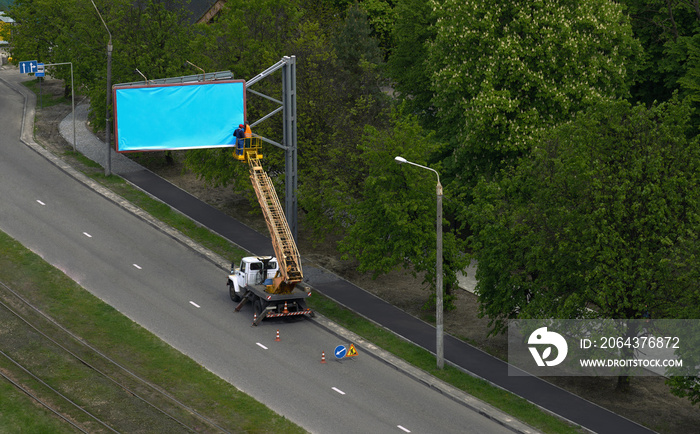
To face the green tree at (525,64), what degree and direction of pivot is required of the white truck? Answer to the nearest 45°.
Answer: approximately 90° to its right

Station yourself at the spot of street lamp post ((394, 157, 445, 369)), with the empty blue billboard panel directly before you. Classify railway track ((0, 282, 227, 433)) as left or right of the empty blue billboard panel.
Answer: left

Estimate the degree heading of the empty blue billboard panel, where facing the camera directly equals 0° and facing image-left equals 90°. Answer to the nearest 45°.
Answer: approximately 0°

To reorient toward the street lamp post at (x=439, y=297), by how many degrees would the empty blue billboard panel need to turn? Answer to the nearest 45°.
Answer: approximately 45° to its left

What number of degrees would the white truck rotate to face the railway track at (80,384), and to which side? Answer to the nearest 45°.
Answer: approximately 90° to its left

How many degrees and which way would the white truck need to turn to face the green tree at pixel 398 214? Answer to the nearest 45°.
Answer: approximately 135° to its right

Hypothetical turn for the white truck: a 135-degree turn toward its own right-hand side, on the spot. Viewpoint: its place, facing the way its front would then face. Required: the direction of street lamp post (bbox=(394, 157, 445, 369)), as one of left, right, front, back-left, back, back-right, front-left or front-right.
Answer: front-right

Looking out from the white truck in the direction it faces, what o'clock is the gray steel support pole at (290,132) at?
The gray steel support pole is roughly at 2 o'clock from the white truck.

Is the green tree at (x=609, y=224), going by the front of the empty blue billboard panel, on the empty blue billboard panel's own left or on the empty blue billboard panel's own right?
on the empty blue billboard panel's own left

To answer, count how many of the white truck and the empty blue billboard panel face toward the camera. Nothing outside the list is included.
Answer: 1

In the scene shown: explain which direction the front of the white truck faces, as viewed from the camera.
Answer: facing away from the viewer and to the left of the viewer

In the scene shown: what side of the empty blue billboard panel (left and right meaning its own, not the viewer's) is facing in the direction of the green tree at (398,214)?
left

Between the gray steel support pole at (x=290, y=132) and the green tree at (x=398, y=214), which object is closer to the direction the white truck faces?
the gray steel support pole
